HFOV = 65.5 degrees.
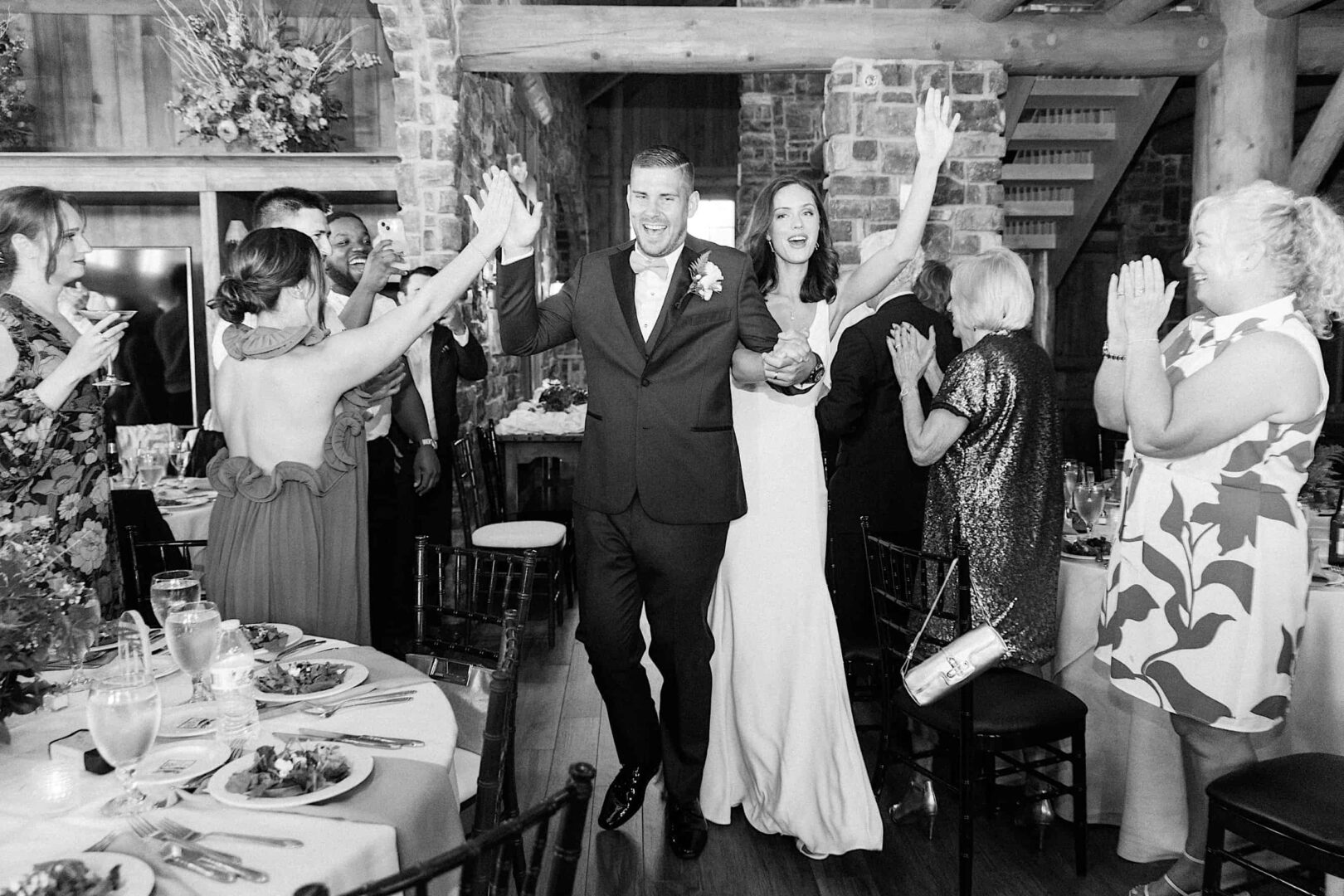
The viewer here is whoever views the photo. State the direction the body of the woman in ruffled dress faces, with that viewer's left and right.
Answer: facing away from the viewer and to the right of the viewer

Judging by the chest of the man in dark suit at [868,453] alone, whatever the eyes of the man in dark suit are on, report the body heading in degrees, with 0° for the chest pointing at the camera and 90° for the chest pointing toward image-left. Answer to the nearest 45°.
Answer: approximately 135°

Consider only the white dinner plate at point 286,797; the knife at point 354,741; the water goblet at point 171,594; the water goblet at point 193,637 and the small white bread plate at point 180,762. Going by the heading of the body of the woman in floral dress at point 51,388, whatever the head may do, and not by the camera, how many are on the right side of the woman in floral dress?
5

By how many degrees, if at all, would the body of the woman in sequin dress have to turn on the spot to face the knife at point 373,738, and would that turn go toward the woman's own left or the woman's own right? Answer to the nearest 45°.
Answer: approximately 90° to the woman's own left

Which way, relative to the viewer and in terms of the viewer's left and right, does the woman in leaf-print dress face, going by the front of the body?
facing to the left of the viewer

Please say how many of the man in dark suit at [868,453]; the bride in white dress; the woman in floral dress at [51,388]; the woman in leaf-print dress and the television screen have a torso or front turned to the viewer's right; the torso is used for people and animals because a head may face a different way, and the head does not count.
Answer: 1

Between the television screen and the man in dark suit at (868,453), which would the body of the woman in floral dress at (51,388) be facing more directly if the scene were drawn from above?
the man in dark suit

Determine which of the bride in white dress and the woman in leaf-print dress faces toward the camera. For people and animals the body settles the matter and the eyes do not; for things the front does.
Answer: the bride in white dress

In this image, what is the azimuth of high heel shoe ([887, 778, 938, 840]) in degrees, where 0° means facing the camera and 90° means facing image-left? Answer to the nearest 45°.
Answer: approximately 135°

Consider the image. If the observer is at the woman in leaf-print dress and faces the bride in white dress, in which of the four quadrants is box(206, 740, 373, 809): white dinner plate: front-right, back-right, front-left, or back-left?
front-left

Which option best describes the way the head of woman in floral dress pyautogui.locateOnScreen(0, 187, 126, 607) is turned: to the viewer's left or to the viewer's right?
to the viewer's right

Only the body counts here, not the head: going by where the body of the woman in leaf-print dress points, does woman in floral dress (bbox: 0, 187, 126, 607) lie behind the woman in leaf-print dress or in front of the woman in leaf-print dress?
in front

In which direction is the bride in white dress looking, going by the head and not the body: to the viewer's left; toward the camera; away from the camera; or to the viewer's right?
toward the camera

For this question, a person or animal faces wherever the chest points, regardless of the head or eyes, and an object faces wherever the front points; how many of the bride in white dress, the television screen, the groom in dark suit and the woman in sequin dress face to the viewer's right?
0

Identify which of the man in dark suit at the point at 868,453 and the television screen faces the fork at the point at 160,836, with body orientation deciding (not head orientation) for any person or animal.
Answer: the television screen

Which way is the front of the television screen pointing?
toward the camera

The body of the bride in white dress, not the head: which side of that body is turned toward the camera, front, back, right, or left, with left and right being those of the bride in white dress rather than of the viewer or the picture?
front

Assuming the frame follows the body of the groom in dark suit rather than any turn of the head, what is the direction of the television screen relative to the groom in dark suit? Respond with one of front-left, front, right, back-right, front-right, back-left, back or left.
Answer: back-right

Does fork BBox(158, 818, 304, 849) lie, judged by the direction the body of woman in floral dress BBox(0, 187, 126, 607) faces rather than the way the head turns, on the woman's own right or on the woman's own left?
on the woman's own right
